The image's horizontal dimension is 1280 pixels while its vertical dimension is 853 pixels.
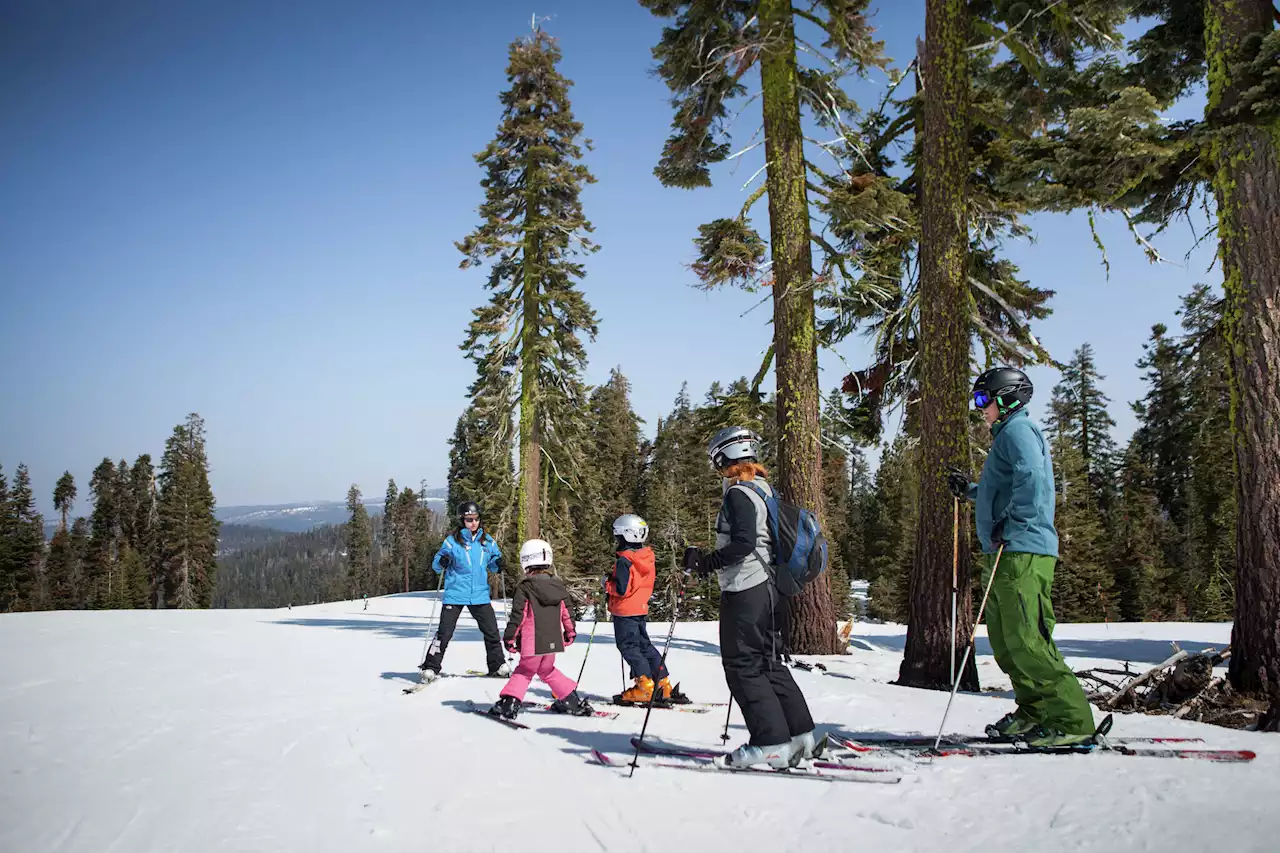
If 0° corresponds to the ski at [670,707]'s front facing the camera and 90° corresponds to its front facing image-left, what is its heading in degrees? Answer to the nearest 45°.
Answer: approximately 90°

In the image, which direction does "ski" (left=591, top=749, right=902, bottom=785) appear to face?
to the viewer's left

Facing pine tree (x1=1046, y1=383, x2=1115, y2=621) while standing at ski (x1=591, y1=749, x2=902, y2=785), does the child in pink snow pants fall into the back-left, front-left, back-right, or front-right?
front-left

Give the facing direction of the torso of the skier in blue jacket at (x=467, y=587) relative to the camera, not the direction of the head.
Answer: toward the camera

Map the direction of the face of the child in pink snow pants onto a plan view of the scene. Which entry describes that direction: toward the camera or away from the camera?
away from the camera

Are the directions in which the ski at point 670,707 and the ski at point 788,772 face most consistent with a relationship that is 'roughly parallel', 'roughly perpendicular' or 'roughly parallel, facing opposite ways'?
roughly parallel

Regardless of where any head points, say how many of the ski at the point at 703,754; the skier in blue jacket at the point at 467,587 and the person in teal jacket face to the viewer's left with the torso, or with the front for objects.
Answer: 2

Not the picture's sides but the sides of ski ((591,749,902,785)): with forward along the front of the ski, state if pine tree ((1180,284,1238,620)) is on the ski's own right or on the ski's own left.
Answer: on the ski's own right

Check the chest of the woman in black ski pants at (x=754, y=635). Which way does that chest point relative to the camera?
to the viewer's left

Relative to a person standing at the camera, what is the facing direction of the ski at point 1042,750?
facing to the left of the viewer

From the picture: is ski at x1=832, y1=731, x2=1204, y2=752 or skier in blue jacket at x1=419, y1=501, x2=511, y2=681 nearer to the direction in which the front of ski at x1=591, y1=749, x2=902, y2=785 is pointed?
the skier in blue jacket

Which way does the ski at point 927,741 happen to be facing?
to the viewer's left

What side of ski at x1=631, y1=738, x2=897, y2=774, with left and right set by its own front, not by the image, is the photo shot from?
left

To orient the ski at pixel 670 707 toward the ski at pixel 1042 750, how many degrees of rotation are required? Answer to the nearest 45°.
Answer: approximately 135° to its left

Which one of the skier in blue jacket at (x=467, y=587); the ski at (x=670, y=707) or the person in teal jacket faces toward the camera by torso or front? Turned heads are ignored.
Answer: the skier in blue jacket

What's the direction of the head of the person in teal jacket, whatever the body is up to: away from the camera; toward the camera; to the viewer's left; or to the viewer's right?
to the viewer's left
